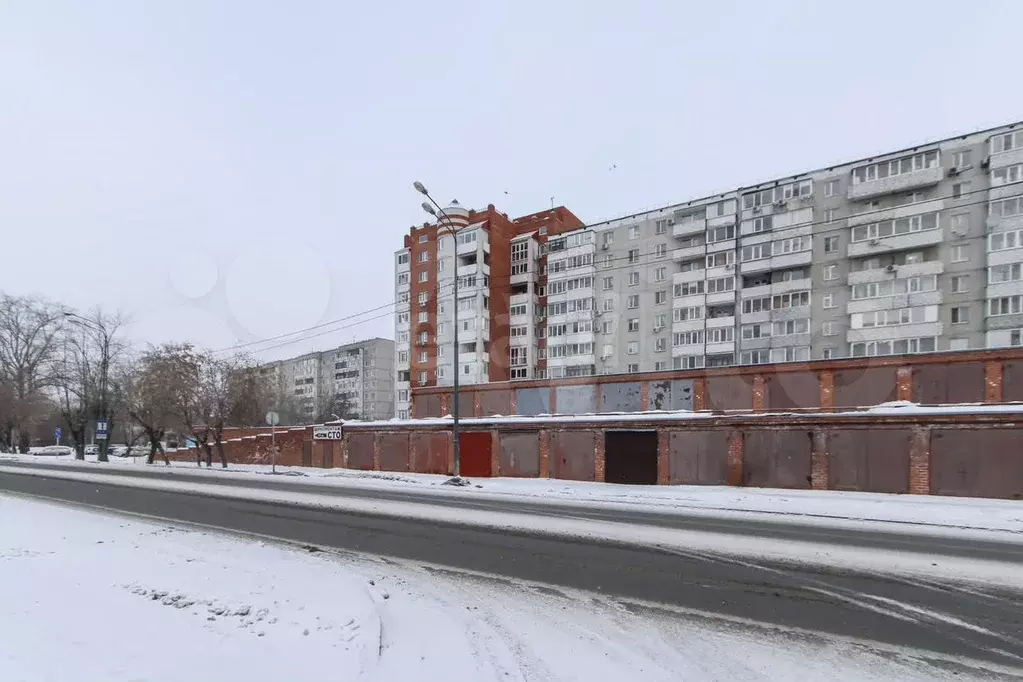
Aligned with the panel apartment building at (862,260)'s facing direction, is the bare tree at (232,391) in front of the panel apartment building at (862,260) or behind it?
in front

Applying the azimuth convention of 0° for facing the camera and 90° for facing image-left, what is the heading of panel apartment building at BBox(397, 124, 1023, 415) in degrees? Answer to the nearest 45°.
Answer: approximately 45°

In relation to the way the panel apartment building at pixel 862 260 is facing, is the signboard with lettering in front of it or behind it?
in front

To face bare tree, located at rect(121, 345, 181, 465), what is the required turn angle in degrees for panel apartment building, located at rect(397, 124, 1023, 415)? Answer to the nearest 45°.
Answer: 0° — it already faces it
